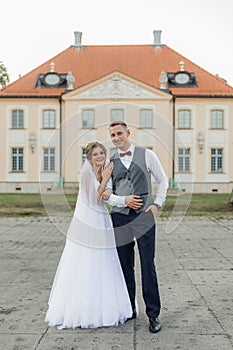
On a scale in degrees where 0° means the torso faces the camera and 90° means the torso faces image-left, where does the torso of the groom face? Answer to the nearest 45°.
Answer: approximately 0°
